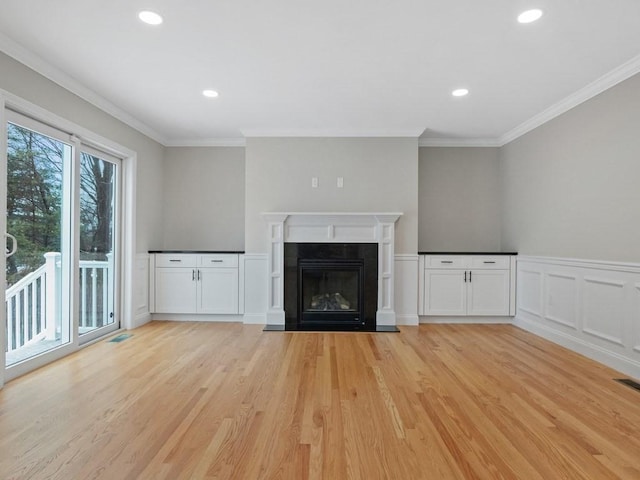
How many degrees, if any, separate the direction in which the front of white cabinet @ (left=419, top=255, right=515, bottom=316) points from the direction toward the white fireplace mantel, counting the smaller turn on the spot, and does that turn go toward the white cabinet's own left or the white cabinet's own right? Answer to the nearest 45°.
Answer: approximately 45° to the white cabinet's own right

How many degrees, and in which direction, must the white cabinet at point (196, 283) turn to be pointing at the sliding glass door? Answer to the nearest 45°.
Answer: approximately 45° to its right

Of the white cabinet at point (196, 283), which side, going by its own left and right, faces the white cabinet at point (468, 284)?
left

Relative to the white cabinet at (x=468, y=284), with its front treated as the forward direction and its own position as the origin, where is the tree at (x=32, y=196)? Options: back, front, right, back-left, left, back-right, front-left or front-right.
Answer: front-right

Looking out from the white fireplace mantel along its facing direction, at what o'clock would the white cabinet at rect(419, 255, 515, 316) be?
The white cabinet is roughly at 9 o'clock from the white fireplace mantel.

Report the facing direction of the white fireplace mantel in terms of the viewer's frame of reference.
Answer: facing the viewer

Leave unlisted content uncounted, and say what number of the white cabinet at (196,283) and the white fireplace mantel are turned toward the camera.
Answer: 2

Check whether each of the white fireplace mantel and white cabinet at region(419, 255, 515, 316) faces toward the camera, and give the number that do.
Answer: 2

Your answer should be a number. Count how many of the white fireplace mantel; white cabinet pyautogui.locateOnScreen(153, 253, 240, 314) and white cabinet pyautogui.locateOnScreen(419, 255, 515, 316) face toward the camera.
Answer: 3

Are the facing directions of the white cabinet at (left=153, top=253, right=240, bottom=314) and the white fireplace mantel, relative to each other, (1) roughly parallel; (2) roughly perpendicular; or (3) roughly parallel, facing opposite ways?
roughly parallel

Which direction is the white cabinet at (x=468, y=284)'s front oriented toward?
toward the camera

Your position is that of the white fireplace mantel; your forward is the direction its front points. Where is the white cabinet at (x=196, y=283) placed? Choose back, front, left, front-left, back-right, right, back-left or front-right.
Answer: right

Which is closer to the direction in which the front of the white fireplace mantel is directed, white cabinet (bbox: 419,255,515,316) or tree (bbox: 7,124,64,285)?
the tree

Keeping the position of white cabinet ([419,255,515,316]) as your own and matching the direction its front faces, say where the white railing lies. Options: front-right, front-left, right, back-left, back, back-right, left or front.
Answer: front-right

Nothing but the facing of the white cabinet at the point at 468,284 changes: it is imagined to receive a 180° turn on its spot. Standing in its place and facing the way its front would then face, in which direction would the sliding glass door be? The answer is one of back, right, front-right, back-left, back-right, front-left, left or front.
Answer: back-left

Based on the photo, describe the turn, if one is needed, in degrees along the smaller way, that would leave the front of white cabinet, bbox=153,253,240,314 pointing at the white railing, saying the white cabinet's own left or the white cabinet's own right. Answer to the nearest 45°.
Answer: approximately 45° to the white cabinet's own right
